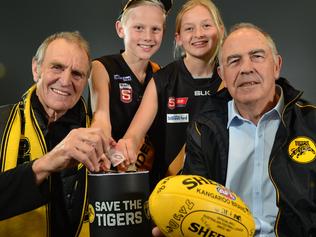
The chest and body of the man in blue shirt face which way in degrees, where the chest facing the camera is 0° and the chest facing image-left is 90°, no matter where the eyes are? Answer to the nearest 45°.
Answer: approximately 0°
